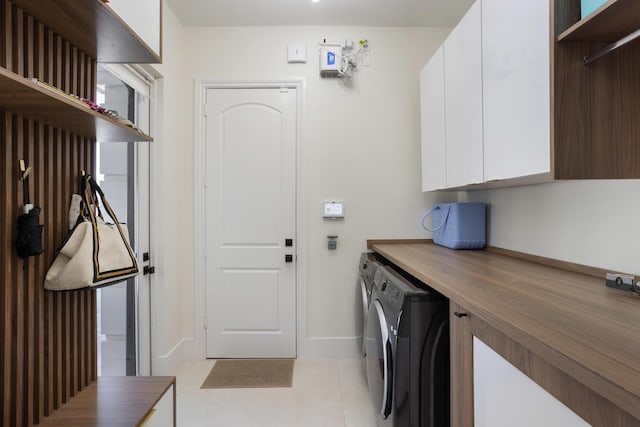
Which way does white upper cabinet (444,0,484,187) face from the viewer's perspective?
to the viewer's left

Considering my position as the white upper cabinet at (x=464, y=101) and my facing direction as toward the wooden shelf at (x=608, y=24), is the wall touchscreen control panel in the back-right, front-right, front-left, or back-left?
back-right

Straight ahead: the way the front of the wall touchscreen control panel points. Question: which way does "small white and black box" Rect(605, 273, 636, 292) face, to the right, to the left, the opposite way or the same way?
to the right

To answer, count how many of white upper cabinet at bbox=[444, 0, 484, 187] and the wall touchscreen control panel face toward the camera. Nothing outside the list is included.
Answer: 1

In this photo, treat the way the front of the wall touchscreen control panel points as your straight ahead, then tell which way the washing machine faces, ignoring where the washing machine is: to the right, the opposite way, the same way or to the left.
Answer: to the right

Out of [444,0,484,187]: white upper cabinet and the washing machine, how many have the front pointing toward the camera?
0

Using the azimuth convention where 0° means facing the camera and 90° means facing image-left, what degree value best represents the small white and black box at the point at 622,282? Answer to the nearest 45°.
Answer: approximately 45°

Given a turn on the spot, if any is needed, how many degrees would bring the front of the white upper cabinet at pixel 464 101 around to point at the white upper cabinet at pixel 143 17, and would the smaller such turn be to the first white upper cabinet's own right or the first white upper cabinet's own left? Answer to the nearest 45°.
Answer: approximately 45° to the first white upper cabinet's own left
